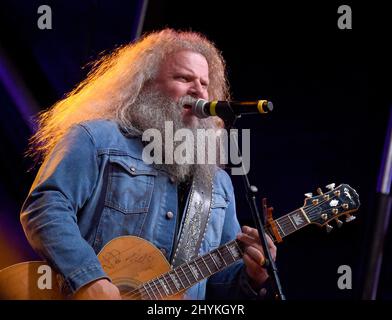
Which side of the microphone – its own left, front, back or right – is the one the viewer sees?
left

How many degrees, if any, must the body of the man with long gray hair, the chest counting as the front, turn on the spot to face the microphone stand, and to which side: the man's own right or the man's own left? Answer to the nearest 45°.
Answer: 0° — they already face it
